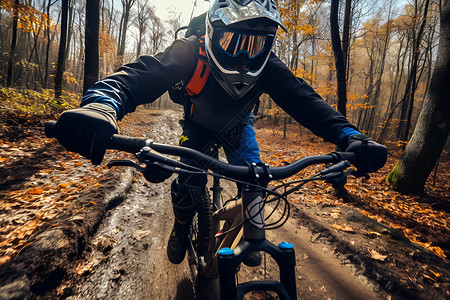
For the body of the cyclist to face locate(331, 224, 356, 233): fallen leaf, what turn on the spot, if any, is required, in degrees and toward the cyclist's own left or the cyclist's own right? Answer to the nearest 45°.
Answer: approximately 135° to the cyclist's own left

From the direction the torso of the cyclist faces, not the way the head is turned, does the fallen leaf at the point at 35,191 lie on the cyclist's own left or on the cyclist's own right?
on the cyclist's own right

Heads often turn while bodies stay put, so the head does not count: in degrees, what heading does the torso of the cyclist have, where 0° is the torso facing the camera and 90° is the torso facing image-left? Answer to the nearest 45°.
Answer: approximately 0°

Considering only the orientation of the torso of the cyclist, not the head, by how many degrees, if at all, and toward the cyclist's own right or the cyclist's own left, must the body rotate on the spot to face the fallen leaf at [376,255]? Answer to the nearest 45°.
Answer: approximately 90° to the cyclist's own left

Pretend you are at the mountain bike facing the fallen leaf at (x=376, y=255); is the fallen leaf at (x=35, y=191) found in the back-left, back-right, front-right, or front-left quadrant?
back-left
